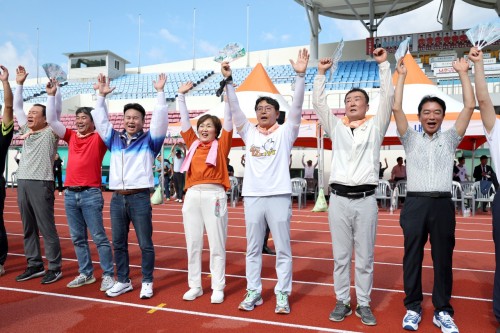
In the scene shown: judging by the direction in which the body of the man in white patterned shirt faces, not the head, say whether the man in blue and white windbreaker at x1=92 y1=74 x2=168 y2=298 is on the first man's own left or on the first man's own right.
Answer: on the first man's own right

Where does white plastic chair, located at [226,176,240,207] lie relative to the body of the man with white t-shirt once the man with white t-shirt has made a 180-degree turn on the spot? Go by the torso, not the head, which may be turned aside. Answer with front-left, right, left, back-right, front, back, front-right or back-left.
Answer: front

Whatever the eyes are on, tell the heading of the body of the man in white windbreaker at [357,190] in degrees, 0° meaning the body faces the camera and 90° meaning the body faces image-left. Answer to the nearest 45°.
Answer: approximately 0°

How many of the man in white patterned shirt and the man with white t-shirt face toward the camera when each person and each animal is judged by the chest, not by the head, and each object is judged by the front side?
2

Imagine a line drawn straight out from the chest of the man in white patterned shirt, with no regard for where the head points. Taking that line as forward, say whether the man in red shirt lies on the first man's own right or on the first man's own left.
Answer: on the first man's own right

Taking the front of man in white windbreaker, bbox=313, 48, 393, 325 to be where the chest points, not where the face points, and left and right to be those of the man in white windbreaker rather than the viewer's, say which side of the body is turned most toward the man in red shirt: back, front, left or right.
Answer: right

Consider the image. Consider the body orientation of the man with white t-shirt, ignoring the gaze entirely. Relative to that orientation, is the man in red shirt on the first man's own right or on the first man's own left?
on the first man's own right

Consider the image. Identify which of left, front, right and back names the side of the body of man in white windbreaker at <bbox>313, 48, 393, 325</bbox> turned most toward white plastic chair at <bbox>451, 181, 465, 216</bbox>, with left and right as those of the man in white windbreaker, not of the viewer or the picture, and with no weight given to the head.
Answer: back

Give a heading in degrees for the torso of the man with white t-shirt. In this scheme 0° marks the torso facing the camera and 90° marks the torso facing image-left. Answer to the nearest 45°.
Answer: approximately 0°

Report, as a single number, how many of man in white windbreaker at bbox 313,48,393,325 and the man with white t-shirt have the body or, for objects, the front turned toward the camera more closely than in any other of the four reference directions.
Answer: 2

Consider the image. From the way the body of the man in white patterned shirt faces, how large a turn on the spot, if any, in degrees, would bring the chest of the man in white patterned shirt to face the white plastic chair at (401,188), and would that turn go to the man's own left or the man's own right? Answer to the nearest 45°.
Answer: approximately 180°
